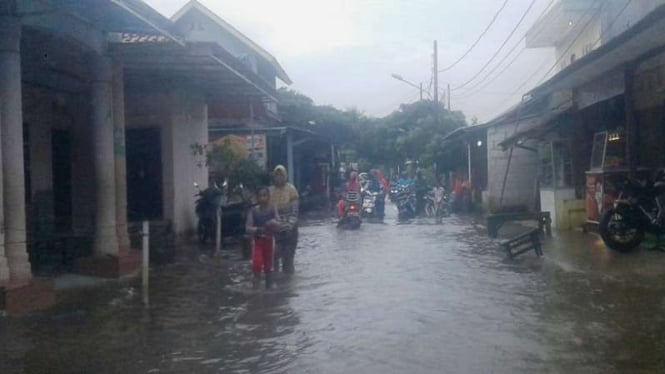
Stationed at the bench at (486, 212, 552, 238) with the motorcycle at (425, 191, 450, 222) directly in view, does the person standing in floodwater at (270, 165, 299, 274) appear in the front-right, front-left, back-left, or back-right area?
back-left

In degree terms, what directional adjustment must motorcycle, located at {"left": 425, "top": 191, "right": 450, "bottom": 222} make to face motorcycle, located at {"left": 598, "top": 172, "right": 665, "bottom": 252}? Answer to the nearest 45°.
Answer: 0° — it already faces it

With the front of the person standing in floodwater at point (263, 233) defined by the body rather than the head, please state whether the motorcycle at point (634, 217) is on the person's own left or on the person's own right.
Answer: on the person's own left

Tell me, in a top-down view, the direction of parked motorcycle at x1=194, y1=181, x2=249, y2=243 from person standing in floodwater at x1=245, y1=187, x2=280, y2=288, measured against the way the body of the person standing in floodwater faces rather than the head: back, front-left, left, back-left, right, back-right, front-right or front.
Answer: back

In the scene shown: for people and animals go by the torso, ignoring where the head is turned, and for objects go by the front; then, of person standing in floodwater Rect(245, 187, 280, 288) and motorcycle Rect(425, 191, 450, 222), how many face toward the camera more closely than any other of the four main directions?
2

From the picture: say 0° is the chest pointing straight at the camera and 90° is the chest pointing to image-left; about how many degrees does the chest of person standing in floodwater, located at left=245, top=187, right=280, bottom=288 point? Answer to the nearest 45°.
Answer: approximately 0°

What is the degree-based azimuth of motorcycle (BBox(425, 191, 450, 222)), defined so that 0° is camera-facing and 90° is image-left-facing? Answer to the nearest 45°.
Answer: approximately 0°

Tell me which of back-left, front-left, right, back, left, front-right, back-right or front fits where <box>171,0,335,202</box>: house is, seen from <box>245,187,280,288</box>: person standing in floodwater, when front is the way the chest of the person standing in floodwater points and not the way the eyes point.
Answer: back

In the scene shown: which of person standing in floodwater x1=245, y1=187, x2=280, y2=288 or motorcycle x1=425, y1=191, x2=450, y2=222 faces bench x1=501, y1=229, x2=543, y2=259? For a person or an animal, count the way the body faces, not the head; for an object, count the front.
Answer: the motorcycle
